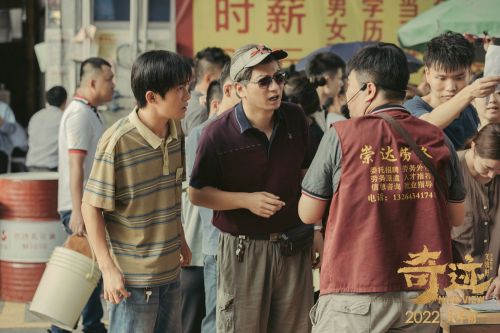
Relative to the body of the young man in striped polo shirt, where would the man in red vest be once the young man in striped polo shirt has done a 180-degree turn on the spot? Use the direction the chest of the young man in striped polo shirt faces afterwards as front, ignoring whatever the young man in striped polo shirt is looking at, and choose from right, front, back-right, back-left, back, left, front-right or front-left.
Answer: back

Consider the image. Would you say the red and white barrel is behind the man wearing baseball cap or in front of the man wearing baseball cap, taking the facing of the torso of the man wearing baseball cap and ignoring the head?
behind

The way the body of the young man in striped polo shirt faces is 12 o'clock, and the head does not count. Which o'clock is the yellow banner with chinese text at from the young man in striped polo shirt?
The yellow banner with chinese text is roughly at 8 o'clock from the young man in striped polo shirt.

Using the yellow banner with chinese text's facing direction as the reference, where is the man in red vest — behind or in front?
in front

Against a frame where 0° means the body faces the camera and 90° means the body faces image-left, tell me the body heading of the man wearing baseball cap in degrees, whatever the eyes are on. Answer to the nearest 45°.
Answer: approximately 315°

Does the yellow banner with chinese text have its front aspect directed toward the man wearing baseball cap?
yes

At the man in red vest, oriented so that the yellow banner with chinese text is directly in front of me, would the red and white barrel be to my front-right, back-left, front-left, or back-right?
front-left

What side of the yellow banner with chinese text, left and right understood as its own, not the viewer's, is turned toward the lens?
front

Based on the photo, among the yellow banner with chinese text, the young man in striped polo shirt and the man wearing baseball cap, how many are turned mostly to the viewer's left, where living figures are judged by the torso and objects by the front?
0

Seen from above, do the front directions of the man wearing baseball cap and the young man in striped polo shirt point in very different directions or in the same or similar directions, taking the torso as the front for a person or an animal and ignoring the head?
same or similar directions

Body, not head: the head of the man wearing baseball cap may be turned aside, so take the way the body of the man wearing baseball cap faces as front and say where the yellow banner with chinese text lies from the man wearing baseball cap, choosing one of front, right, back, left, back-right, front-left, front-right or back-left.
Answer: back-left

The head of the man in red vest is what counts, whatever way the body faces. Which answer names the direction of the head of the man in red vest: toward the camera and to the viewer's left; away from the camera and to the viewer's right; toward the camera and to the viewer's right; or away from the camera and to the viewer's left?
away from the camera and to the viewer's left
